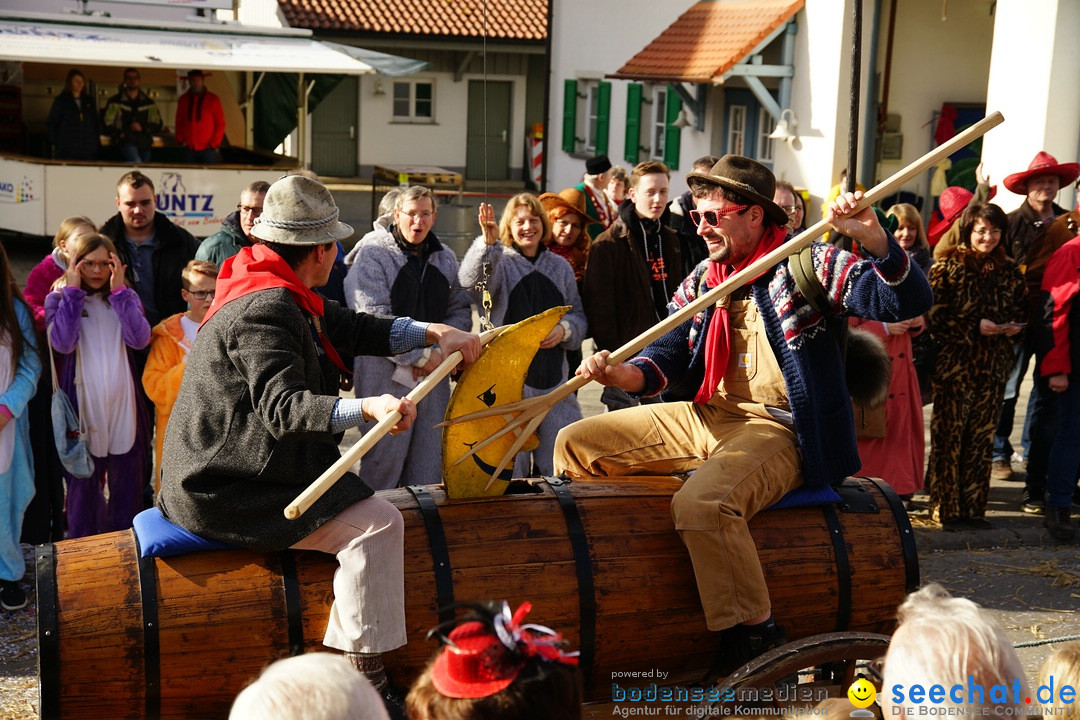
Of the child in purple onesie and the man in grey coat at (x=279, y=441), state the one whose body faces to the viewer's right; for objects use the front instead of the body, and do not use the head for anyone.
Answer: the man in grey coat

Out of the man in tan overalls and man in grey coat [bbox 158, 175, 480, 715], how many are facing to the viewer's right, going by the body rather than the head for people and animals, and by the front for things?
1

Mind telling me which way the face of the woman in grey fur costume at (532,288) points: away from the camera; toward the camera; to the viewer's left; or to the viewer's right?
toward the camera

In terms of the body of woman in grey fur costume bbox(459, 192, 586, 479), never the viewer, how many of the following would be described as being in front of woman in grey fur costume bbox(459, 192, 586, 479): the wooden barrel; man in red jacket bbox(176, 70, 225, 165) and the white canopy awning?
1

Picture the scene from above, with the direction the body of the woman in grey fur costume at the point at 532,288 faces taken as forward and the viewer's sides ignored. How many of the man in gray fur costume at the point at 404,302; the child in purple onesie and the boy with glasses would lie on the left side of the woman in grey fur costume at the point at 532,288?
0

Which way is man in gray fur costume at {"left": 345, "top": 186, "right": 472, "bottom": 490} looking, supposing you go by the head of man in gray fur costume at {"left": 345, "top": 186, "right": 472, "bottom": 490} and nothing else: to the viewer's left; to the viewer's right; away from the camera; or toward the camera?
toward the camera

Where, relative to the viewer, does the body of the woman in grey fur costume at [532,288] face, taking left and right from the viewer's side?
facing the viewer

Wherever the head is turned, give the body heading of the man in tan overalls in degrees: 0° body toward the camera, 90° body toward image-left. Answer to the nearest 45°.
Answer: approximately 45°

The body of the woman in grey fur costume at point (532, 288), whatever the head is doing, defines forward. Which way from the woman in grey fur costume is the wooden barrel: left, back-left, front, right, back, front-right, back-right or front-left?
front

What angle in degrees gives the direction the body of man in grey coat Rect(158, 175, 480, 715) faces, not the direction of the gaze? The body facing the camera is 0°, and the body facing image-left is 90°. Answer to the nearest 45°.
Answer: approximately 270°

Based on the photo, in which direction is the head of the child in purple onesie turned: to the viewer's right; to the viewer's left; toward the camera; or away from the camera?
toward the camera

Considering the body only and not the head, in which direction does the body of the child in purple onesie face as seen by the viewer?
toward the camera
